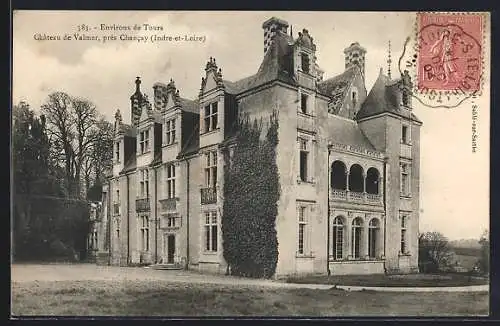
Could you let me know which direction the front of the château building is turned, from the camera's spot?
facing the viewer and to the left of the viewer
